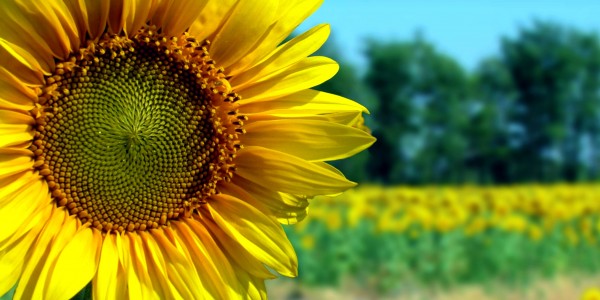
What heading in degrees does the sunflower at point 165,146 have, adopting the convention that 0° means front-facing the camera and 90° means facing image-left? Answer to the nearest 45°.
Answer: approximately 0°
